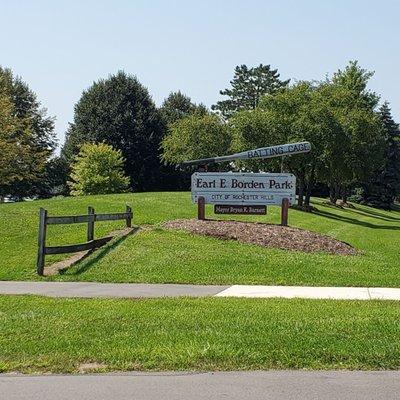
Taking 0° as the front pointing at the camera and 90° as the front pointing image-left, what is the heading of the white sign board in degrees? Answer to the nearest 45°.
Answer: approximately 0°

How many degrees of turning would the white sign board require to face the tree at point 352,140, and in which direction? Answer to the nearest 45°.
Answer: approximately 180°

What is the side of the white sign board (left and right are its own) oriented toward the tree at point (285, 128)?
back

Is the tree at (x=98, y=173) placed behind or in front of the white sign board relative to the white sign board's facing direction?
behind
